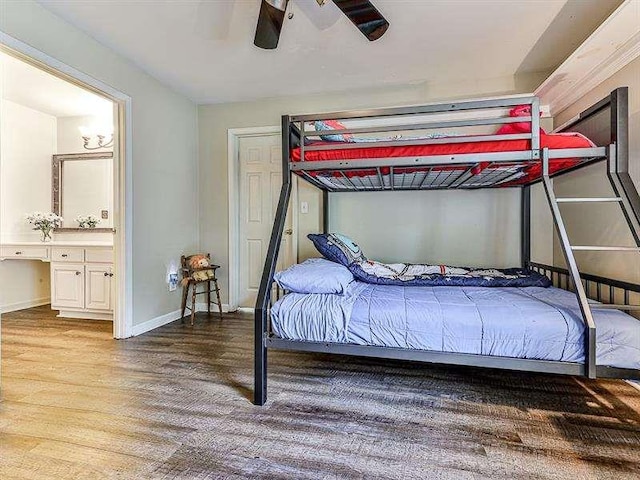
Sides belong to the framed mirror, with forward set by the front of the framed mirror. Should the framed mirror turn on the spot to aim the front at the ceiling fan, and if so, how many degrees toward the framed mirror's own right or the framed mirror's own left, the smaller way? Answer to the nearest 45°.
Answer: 0° — it already faces it

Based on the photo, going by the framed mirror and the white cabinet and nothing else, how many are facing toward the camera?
2

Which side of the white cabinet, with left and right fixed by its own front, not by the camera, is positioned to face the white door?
left

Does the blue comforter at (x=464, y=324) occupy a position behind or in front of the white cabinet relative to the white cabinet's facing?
in front

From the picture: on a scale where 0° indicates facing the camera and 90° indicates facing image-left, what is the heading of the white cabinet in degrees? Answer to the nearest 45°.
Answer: approximately 0°

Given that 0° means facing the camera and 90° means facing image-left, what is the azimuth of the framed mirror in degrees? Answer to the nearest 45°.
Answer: approximately 0°

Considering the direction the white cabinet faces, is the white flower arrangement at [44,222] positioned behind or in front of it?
behind
